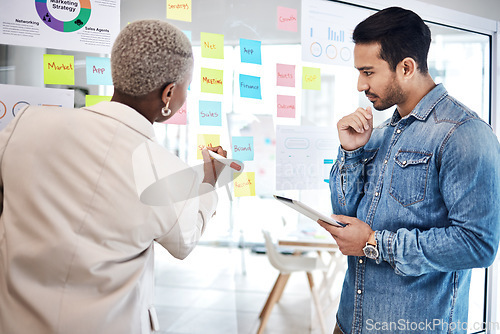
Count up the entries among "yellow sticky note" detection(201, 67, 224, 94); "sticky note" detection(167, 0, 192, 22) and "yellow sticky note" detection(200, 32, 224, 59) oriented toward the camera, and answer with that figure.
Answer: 3

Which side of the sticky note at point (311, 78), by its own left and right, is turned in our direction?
front

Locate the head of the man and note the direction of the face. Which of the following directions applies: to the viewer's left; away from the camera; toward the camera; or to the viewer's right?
to the viewer's left

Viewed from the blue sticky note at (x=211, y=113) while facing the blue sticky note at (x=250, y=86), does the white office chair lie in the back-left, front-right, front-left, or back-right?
front-left

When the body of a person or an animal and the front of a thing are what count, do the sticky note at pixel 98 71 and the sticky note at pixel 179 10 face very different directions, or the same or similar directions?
same or similar directions

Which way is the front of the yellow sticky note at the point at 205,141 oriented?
toward the camera

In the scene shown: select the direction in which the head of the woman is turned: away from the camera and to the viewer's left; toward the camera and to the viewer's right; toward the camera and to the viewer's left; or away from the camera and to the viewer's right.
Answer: away from the camera and to the viewer's right

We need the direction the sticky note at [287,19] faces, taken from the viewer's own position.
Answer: facing the viewer

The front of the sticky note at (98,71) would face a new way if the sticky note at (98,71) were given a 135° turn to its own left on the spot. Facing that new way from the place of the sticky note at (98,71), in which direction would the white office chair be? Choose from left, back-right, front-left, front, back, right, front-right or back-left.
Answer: front

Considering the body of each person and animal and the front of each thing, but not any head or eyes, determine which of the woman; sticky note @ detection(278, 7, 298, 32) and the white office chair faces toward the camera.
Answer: the sticky note
